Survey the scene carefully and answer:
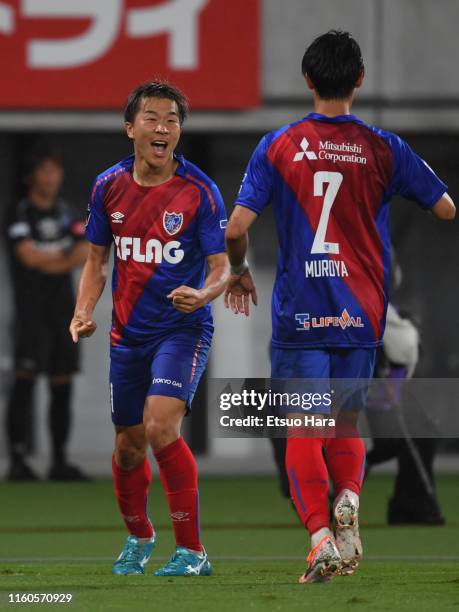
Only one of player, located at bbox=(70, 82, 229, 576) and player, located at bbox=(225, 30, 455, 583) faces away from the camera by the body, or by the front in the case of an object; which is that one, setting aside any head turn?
player, located at bbox=(225, 30, 455, 583)

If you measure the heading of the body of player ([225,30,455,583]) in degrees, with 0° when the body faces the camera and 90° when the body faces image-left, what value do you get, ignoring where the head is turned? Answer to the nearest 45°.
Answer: approximately 180°

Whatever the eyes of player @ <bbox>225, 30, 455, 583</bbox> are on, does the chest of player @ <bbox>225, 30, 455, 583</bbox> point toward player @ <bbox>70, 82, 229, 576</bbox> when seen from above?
no

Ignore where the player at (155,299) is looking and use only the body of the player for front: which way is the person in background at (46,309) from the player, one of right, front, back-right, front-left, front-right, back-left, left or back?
back

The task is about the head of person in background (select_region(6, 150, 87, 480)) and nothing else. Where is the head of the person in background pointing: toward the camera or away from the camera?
toward the camera

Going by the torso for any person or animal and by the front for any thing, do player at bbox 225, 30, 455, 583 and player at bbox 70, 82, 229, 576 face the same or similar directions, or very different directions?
very different directions

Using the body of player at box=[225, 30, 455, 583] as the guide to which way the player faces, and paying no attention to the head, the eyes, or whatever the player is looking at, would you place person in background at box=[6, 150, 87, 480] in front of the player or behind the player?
in front

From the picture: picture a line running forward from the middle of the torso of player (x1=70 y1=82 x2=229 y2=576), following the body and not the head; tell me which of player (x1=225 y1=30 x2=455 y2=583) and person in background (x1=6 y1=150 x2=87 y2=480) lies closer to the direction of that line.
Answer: the player

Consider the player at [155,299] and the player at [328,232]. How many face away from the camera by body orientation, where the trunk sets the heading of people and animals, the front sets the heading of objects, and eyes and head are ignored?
1

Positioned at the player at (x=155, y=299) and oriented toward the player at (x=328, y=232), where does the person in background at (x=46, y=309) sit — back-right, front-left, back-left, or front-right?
back-left

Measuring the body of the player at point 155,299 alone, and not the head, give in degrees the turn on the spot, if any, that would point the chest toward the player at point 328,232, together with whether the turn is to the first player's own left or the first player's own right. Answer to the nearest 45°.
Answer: approximately 45° to the first player's own left

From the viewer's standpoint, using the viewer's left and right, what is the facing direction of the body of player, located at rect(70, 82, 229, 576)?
facing the viewer

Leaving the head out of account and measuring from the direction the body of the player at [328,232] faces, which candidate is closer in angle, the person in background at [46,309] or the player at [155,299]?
the person in background
